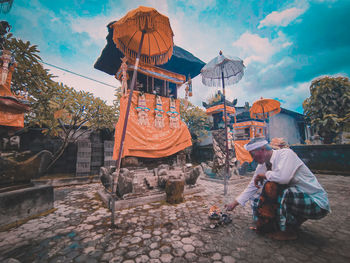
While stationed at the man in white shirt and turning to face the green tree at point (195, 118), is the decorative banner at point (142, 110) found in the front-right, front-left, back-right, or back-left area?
front-left

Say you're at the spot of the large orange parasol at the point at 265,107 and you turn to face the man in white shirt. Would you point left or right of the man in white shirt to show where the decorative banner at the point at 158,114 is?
right

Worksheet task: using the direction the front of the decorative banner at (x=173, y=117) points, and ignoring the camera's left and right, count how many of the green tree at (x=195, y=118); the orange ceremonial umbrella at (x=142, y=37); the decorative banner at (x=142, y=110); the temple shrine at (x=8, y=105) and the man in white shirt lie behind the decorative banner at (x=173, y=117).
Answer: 1

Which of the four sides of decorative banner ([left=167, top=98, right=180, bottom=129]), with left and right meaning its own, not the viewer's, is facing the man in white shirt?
front

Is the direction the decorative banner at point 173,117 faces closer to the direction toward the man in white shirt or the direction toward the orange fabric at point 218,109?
the man in white shirt

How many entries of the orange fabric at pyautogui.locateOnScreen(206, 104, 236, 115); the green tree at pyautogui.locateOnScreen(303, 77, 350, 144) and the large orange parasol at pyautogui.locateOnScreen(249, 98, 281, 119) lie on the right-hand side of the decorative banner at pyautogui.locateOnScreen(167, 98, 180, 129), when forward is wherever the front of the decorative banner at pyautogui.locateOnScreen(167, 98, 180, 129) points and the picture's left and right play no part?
0

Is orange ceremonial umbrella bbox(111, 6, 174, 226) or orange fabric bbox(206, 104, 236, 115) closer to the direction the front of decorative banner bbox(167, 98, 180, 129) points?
the orange ceremonial umbrella

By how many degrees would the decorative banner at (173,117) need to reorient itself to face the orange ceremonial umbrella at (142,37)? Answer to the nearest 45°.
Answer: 0° — it already faces it

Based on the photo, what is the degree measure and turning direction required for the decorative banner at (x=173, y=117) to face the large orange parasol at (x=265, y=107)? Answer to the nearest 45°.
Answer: approximately 135° to its left

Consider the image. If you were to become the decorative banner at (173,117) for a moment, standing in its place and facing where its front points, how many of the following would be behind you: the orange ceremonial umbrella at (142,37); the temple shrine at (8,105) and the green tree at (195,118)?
1

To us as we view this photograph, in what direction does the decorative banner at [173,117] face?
facing the viewer

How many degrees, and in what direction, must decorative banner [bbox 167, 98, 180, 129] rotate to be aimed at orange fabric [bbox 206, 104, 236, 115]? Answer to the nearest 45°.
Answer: approximately 135° to its left

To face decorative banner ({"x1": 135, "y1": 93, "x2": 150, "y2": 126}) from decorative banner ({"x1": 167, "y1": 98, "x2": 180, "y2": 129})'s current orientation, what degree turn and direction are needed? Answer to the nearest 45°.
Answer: approximately 45° to its right

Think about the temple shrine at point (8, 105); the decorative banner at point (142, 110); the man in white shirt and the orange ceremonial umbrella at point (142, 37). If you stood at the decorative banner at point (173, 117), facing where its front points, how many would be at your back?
0

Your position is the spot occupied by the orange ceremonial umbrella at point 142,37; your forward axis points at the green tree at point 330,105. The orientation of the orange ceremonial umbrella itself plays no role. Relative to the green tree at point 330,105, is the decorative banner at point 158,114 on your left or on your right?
left

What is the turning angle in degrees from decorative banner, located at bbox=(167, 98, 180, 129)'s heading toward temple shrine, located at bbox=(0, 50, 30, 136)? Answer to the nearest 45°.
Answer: approximately 45° to its right
